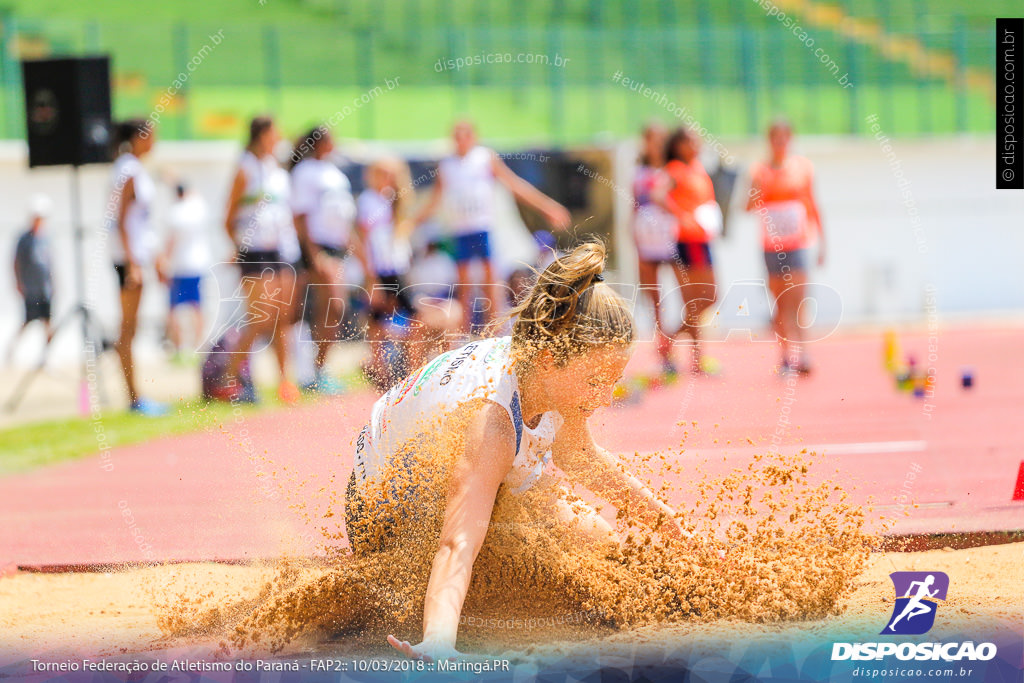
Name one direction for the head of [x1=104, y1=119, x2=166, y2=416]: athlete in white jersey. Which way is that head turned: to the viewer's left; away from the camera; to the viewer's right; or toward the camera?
to the viewer's right

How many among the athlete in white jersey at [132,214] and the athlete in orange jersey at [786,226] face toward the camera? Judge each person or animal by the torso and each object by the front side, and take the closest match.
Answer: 1

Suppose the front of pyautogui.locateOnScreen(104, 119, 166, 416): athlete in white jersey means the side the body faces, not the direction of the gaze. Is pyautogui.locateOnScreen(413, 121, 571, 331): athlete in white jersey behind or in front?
in front

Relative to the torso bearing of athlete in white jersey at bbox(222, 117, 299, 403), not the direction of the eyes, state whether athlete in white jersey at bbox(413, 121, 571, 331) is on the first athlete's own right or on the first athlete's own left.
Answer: on the first athlete's own left

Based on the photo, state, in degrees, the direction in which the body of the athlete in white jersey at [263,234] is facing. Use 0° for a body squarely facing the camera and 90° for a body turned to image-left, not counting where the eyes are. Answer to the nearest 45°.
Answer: approximately 315°

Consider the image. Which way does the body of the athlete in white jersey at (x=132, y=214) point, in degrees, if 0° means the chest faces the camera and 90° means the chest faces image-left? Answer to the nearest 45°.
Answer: approximately 270°

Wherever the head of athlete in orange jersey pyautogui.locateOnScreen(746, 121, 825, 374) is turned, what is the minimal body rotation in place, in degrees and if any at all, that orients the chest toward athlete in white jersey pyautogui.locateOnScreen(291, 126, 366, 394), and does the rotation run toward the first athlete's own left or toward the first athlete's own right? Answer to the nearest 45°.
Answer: approximately 45° to the first athlete's own right

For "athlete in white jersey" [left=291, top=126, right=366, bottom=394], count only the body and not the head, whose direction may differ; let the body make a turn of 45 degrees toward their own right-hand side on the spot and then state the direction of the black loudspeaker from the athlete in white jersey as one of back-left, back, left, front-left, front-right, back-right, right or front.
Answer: right

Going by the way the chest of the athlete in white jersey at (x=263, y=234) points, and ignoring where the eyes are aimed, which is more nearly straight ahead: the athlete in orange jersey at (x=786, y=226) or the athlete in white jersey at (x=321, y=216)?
the athlete in orange jersey

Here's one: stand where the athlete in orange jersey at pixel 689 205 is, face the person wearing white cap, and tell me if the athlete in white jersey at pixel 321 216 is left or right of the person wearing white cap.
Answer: left

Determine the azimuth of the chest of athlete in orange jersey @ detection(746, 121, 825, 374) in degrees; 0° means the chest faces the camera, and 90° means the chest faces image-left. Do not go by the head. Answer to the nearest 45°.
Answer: approximately 0°

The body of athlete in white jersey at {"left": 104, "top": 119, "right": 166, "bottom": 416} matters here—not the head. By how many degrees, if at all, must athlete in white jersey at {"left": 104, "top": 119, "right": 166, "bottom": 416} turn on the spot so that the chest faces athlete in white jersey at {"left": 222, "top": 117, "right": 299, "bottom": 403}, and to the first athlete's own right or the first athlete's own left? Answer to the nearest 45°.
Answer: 0° — they already face them

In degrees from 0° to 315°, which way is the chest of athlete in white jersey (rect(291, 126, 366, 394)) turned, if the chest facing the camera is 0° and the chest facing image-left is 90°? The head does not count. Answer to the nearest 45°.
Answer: approximately 315°

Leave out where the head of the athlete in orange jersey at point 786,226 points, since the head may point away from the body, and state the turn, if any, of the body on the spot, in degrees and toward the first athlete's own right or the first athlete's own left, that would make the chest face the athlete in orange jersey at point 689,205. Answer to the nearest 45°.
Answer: approximately 90° to the first athlete's own right

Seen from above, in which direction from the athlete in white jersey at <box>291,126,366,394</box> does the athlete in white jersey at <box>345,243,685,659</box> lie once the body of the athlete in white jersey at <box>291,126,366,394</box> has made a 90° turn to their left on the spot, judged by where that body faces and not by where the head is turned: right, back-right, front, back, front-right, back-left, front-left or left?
back-right
